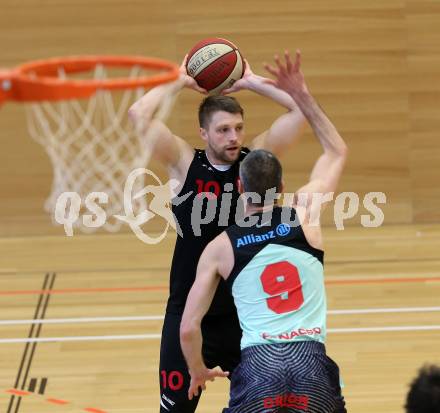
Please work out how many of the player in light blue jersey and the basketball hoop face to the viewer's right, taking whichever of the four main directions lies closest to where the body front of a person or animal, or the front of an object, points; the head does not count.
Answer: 1

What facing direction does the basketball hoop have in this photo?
to the viewer's right

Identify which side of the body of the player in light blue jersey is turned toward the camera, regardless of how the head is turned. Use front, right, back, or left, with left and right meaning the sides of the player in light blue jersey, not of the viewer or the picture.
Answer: back

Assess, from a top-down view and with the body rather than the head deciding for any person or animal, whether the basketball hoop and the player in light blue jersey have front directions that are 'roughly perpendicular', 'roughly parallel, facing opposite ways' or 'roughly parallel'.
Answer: roughly perpendicular

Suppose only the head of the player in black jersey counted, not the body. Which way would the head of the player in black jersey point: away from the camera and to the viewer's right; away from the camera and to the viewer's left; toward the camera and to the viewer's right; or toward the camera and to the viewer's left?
toward the camera and to the viewer's right

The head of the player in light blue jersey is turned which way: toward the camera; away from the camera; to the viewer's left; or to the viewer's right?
away from the camera
